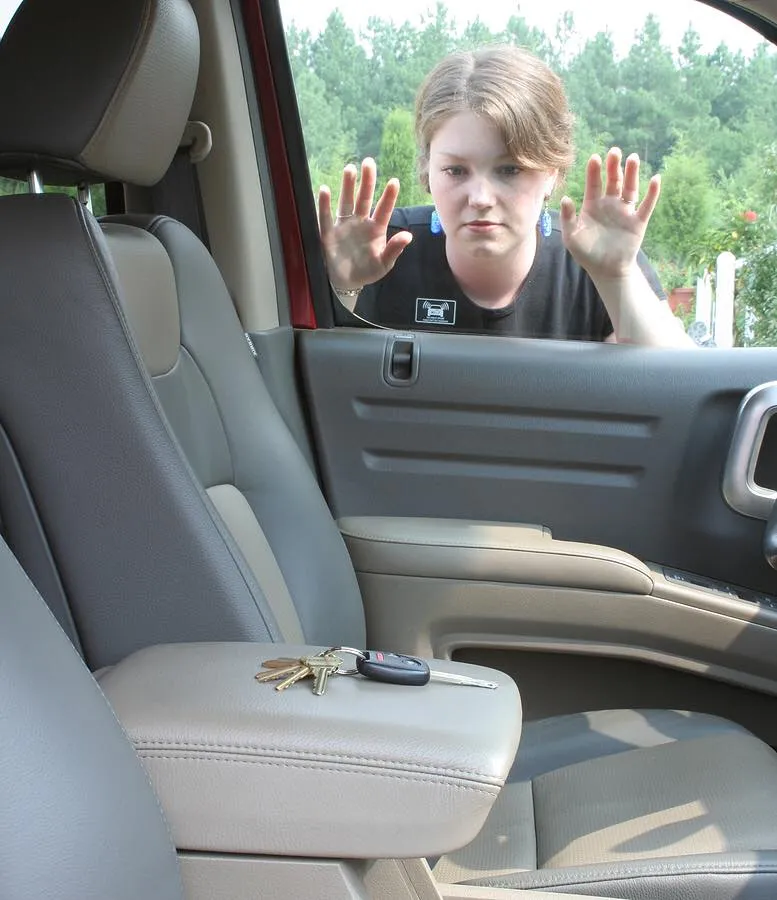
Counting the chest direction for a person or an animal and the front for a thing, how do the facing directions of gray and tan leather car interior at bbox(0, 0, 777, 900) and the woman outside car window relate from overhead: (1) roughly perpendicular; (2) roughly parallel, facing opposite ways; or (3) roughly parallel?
roughly perpendicular

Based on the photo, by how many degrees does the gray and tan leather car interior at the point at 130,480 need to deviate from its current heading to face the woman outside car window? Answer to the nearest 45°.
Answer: approximately 45° to its left

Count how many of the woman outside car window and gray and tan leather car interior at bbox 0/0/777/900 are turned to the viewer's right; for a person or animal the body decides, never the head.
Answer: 1

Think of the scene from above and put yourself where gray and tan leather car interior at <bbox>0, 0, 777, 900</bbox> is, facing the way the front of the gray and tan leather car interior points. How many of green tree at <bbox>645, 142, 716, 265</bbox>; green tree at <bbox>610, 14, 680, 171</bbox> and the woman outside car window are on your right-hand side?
0

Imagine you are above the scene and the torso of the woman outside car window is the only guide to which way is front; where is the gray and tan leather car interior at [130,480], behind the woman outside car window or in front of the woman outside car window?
in front

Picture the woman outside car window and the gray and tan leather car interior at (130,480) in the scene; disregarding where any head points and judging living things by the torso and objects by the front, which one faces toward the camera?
the woman outside car window

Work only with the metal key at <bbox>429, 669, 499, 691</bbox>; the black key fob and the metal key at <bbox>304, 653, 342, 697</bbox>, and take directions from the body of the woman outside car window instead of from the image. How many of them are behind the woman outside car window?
0

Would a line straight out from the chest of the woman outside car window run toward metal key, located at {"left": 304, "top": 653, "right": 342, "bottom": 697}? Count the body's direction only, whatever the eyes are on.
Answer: yes

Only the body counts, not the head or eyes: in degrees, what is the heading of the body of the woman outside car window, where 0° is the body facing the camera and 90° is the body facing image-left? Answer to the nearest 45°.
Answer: approximately 0°

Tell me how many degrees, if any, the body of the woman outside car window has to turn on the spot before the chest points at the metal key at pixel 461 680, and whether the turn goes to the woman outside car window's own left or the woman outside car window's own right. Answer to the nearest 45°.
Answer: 0° — they already face it

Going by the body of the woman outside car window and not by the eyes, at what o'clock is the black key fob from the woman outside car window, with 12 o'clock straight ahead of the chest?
The black key fob is roughly at 12 o'clock from the woman outside car window.

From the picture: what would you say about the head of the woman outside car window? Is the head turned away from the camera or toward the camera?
toward the camera

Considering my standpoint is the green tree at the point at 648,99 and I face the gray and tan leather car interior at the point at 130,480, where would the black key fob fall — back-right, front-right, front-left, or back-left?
front-left

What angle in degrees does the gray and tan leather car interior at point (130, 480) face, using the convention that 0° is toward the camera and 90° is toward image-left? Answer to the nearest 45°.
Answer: approximately 270°
